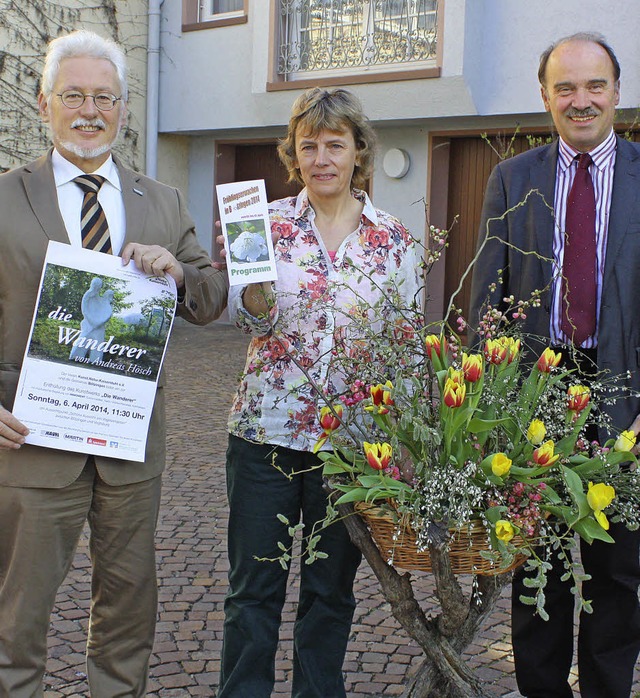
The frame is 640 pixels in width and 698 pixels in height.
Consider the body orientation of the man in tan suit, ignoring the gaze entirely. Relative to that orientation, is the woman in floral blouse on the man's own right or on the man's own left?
on the man's own left

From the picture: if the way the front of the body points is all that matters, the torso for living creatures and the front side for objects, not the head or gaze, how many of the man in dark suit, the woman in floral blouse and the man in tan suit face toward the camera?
3

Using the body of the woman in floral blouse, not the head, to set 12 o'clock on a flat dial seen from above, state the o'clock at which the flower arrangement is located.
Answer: The flower arrangement is roughly at 11 o'clock from the woman in floral blouse.

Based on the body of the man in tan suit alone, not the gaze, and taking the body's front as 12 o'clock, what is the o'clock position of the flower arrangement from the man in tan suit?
The flower arrangement is roughly at 10 o'clock from the man in tan suit.

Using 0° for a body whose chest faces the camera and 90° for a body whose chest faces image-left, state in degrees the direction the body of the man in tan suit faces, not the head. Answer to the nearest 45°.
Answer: approximately 0°

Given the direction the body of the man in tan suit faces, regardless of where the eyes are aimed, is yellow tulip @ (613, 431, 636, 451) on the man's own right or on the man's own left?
on the man's own left

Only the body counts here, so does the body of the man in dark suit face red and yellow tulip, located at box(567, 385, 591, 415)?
yes

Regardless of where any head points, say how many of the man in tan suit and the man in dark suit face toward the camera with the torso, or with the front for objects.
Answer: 2
